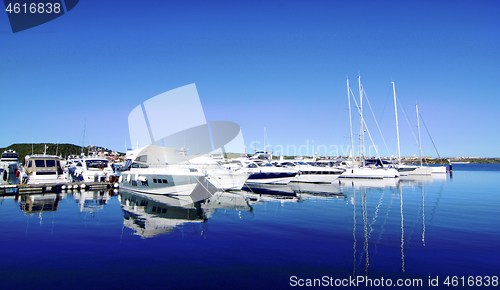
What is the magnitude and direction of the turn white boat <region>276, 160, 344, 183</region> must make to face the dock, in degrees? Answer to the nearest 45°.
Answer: approximately 135° to its right

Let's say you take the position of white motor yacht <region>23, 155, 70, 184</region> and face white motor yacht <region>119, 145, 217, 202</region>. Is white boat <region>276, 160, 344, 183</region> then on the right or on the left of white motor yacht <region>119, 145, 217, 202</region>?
left

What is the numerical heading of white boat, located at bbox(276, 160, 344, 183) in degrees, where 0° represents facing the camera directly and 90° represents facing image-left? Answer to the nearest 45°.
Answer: approximately 270°

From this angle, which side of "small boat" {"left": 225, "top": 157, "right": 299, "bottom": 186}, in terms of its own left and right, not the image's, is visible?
right

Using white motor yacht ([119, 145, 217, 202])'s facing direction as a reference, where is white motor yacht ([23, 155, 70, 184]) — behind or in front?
behind

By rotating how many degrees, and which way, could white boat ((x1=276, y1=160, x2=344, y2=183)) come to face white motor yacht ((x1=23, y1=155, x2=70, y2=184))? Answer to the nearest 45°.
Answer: approximately 135° to its right

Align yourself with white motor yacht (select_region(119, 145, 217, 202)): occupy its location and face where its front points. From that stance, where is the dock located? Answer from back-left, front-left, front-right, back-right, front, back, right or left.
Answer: back

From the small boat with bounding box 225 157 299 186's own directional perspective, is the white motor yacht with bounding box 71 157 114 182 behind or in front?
behind

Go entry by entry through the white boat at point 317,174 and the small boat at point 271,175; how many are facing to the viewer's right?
2

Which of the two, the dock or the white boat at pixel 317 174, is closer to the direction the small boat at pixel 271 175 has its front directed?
the white boat
